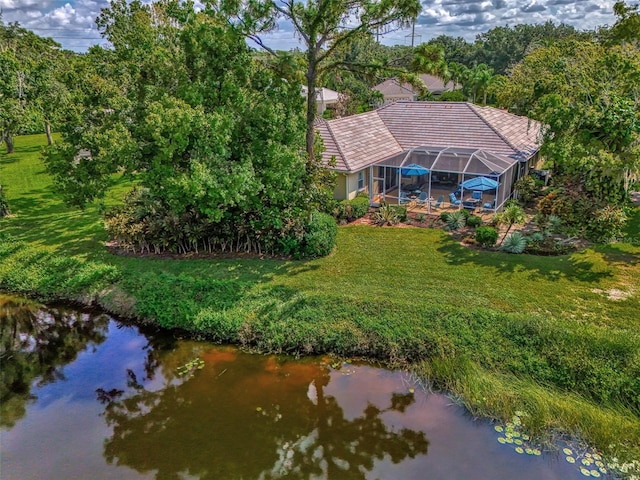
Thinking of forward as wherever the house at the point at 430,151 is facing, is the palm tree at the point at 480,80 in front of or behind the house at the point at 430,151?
in front

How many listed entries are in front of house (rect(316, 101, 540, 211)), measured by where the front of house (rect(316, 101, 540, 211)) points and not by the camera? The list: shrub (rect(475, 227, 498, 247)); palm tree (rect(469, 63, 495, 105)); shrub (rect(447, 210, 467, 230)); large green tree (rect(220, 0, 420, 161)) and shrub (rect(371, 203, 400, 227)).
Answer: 1

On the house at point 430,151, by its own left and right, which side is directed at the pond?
back

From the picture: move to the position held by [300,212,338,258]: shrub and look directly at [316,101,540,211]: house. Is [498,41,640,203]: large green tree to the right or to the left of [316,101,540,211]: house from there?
right

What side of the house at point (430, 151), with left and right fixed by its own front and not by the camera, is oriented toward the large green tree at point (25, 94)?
left

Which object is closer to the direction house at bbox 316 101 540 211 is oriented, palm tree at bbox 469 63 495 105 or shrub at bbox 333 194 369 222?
the palm tree

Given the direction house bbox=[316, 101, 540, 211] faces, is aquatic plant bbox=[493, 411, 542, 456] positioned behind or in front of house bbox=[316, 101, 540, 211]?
behind

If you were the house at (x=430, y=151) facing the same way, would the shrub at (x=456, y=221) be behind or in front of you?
behind

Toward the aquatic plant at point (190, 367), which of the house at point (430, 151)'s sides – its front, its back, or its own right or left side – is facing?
back

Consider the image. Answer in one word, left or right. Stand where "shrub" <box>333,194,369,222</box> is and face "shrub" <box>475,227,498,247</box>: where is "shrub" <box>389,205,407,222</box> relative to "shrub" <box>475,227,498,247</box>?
left

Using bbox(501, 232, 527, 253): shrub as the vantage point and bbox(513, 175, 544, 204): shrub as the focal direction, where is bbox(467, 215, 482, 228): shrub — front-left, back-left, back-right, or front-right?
front-left

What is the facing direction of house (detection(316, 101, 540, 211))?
away from the camera

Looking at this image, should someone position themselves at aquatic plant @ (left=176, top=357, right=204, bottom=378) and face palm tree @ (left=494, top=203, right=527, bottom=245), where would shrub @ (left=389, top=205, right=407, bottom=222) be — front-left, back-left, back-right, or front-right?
front-left
